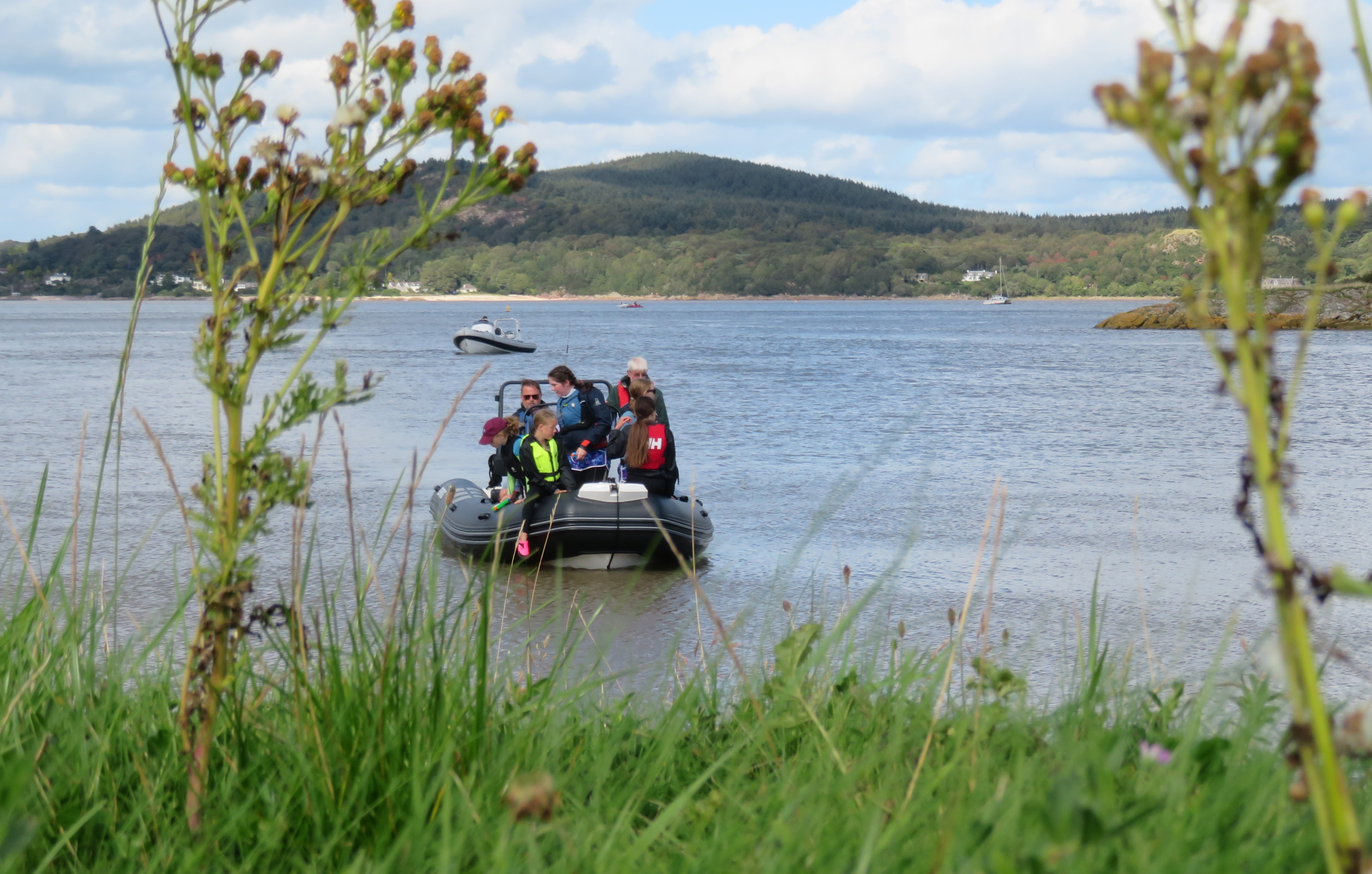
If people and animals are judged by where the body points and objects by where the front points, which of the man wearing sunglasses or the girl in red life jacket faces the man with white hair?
the girl in red life jacket

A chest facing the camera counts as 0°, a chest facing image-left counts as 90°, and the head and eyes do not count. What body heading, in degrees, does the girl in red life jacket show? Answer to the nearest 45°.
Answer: approximately 180°

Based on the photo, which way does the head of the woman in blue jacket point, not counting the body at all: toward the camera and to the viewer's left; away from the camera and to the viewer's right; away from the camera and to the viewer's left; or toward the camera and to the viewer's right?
toward the camera and to the viewer's left

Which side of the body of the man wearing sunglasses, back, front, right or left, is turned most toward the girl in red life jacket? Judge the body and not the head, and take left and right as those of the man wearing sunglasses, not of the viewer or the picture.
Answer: left

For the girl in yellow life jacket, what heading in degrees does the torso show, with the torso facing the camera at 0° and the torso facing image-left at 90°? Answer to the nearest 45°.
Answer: approximately 315°

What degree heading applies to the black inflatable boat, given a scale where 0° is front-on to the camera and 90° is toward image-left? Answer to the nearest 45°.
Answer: approximately 0°

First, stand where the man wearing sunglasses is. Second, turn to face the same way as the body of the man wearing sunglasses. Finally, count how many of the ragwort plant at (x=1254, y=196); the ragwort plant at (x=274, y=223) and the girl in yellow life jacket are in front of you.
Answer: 3

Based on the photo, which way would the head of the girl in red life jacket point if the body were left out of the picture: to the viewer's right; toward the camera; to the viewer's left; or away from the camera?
away from the camera

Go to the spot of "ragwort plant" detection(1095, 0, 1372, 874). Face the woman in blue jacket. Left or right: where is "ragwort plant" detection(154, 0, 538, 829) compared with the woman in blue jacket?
left

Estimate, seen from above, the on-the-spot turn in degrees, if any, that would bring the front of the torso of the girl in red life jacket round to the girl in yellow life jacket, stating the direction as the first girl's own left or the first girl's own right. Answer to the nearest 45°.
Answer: approximately 135° to the first girl's own left

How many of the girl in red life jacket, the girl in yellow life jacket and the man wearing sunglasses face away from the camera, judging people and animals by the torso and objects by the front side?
1
